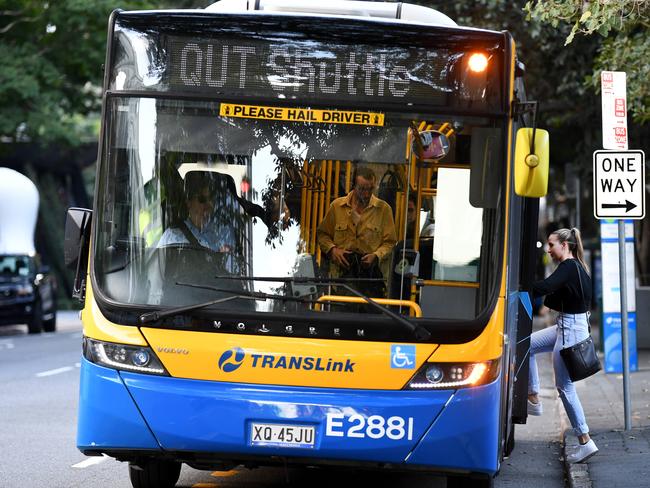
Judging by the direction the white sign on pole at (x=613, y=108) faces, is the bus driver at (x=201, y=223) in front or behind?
in front

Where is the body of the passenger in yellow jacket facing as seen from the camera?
toward the camera

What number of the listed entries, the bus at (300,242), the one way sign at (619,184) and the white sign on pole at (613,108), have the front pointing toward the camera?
3

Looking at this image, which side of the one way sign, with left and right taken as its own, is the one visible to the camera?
front

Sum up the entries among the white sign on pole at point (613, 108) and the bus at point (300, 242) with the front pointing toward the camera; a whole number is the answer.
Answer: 2

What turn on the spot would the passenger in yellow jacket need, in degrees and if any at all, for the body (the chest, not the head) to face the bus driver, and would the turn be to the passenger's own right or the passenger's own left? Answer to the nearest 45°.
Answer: approximately 90° to the passenger's own right
